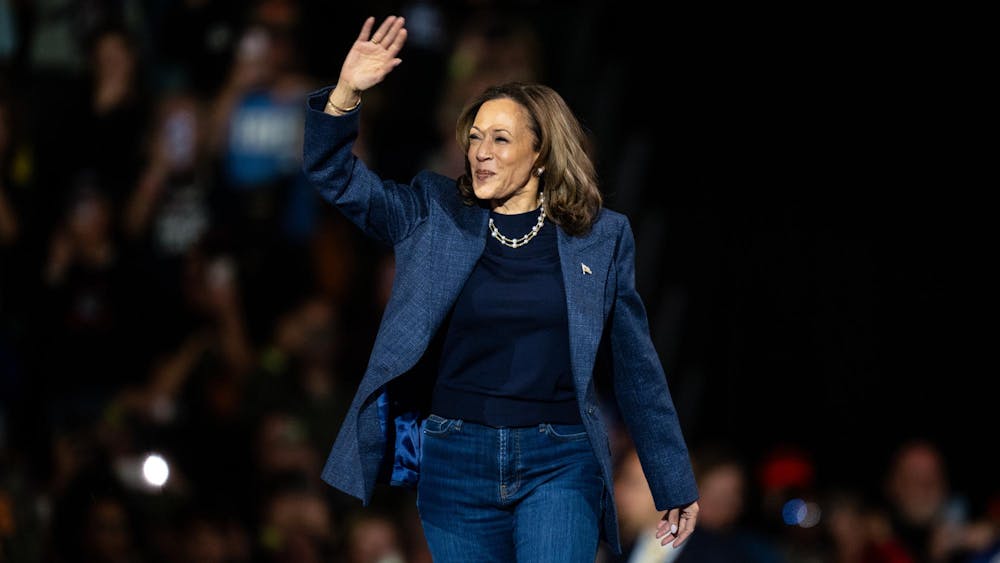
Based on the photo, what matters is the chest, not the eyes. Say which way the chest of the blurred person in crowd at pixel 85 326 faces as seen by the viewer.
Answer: toward the camera

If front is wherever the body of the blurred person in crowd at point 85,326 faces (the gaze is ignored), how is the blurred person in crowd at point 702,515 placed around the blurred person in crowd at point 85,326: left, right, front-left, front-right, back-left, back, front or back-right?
front-left

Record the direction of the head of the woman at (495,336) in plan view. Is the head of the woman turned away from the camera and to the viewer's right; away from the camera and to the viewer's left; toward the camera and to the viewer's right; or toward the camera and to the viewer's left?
toward the camera and to the viewer's left

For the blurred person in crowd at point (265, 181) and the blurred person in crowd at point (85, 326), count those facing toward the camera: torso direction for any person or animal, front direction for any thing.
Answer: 2

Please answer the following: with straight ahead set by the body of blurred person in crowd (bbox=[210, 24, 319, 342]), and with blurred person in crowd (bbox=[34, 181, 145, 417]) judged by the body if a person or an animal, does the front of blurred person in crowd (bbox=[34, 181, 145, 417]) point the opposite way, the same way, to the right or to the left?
the same way

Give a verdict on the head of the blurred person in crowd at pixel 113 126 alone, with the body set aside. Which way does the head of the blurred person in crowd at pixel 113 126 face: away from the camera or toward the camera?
toward the camera

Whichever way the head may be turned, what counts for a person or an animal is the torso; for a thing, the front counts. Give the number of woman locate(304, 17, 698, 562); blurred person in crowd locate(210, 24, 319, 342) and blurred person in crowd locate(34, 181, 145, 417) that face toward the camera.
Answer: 3

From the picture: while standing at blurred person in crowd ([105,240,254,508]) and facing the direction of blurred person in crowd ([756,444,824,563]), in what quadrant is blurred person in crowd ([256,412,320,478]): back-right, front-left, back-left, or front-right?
front-right

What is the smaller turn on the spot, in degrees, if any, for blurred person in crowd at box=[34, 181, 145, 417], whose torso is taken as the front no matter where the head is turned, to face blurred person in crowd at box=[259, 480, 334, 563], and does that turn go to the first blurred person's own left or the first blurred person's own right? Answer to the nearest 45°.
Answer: approximately 45° to the first blurred person's own left

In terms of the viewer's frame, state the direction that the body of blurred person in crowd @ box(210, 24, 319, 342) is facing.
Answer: toward the camera

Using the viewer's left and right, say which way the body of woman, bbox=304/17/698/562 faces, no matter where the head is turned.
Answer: facing the viewer
